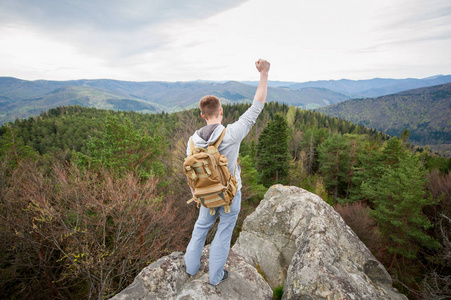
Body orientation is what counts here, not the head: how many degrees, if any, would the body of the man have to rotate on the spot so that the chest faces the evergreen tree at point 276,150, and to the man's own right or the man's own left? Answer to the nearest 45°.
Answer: approximately 45° to the man's own left

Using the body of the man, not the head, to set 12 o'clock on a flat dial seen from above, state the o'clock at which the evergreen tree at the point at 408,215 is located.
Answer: The evergreen tree is roughly at 12 o'clock from the man.

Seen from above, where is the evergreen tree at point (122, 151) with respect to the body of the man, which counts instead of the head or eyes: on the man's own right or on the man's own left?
on the man's own left

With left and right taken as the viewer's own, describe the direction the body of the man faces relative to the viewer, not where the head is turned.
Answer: facing away from the viewer and to the right of the viewer

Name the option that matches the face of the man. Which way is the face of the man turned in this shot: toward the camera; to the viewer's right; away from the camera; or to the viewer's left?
away from the camera

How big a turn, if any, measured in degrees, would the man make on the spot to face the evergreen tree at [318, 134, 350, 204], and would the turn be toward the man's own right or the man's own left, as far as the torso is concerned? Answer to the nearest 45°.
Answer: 0° — they already face it
